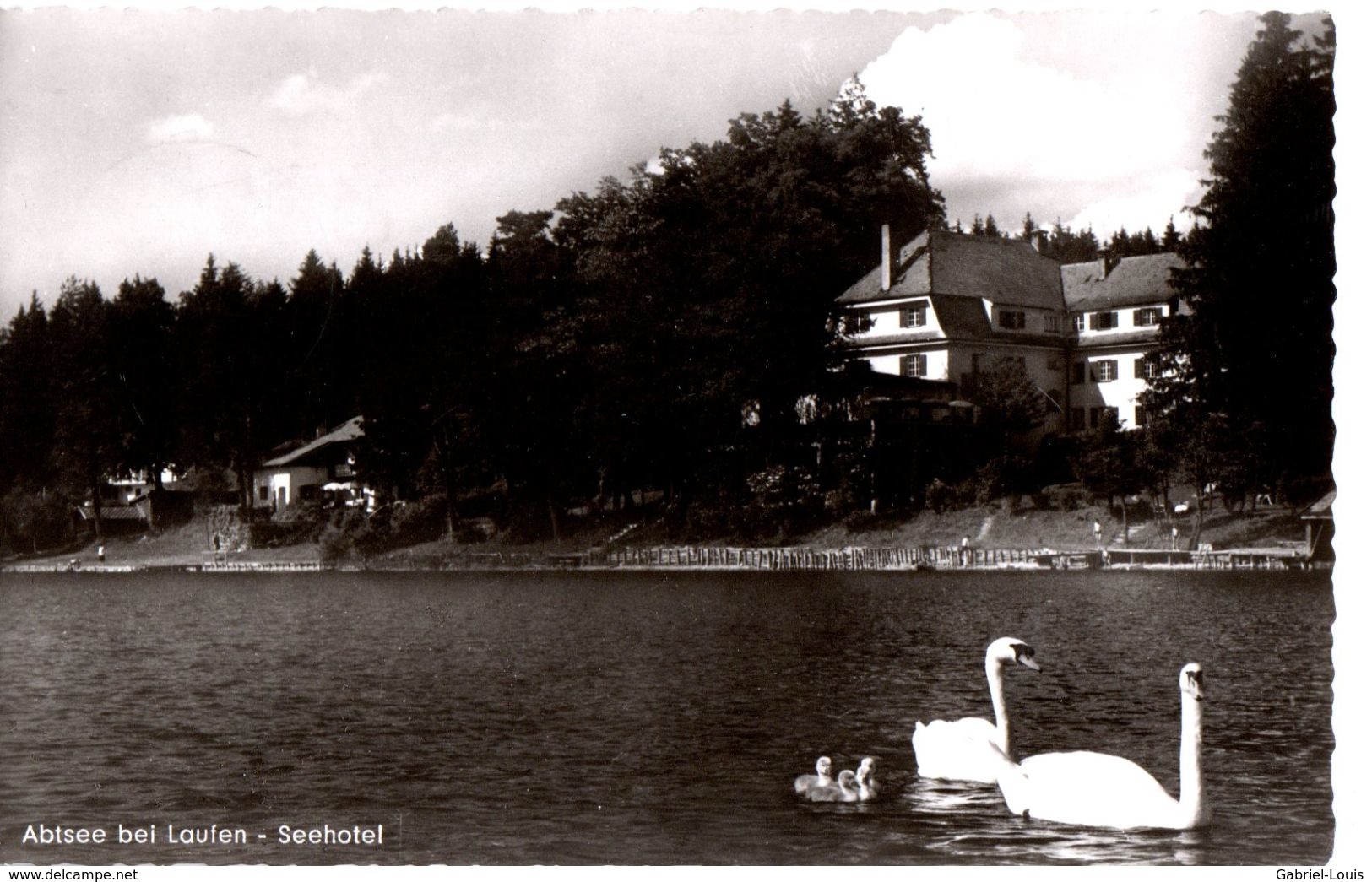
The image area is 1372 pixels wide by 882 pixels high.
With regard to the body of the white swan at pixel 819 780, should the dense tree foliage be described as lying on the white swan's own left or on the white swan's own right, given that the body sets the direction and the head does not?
on the white swan's own left

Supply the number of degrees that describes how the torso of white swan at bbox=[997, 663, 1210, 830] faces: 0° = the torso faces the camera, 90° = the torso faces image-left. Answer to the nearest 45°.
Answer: approximately 270°

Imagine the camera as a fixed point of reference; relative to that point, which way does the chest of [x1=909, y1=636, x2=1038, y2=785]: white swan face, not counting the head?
to the viewer's right

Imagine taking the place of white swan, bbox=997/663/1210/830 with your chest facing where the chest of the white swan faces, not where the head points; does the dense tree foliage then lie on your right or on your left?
on your left

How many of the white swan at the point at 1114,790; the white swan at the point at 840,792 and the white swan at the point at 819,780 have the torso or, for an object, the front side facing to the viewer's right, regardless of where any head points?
3

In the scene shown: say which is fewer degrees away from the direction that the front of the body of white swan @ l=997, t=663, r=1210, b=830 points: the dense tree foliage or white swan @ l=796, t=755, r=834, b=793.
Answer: the dense tree foliage

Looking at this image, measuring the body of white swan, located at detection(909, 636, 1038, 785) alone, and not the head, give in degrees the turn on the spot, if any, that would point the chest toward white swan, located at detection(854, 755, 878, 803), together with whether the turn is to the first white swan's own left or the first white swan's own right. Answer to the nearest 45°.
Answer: approximately 135° to the first white swan's own right
